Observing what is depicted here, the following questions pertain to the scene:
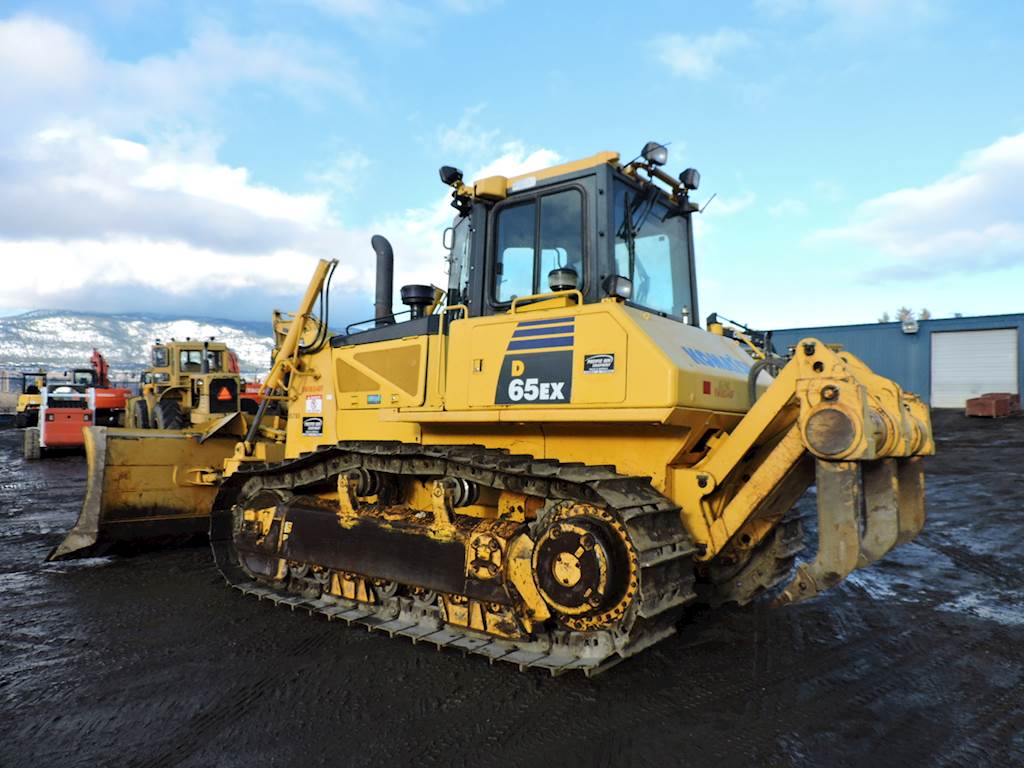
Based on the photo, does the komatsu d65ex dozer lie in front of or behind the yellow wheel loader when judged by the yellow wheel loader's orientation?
behind

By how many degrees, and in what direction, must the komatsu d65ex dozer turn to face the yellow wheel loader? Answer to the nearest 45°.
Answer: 0° — it already faces it

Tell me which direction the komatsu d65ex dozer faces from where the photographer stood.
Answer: facing away from the viewer and to the left of the viewer

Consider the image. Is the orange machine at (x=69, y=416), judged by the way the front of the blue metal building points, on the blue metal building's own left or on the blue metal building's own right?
on the blue metal building's own right

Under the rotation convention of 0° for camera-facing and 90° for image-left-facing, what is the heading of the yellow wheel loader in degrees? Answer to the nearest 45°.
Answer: approximately 135°

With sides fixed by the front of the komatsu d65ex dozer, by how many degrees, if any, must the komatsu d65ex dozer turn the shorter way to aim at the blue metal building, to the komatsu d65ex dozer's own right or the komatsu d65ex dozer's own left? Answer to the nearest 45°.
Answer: approximately 90° to the komatsu d65ex dozer's own right

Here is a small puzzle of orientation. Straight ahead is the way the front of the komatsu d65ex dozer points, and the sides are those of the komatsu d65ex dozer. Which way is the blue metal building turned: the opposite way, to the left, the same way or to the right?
to the left

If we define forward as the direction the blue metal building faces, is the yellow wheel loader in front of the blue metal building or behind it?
in front

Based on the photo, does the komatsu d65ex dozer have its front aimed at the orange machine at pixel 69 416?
yes

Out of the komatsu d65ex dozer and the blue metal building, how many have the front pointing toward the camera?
1
